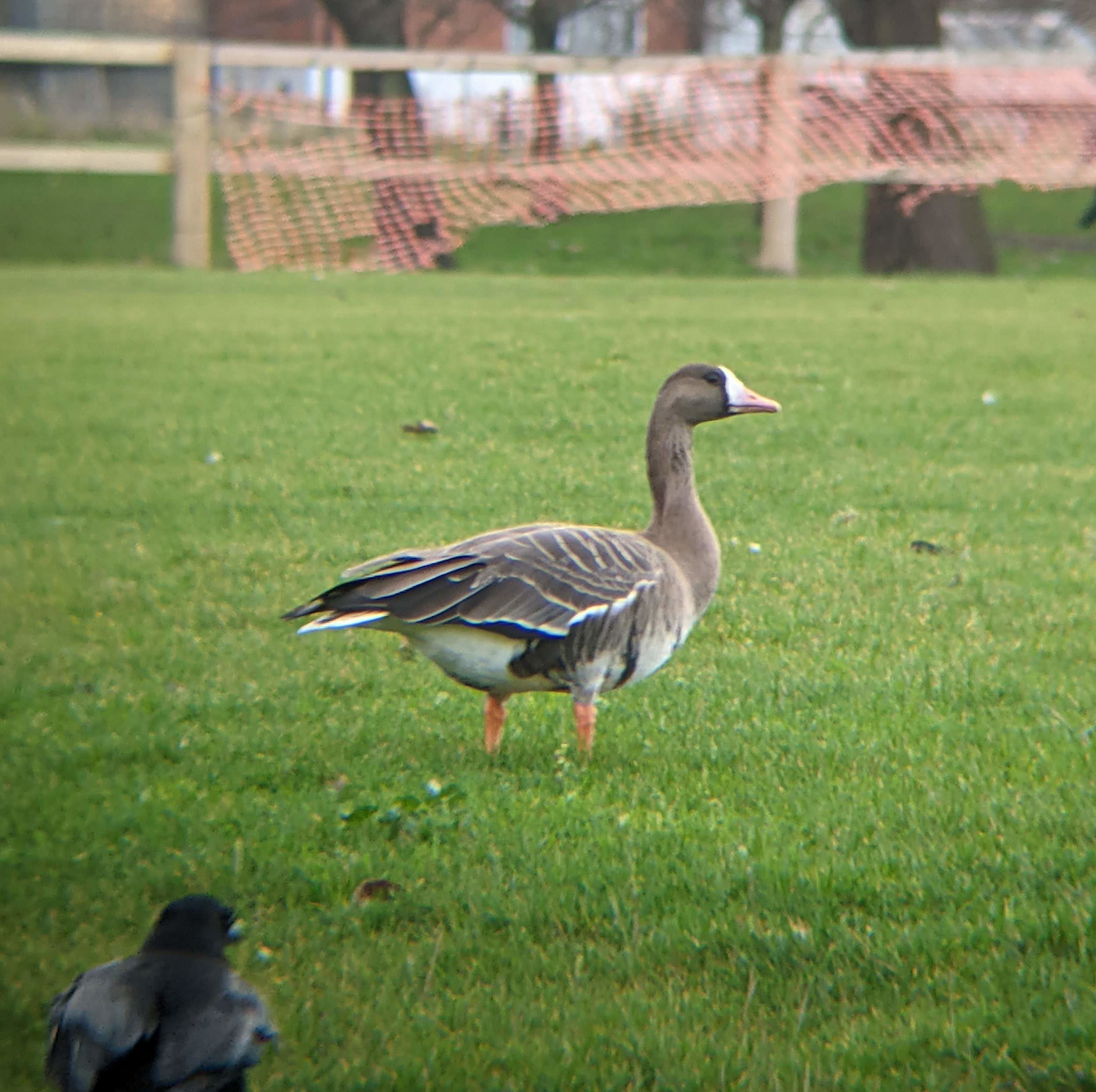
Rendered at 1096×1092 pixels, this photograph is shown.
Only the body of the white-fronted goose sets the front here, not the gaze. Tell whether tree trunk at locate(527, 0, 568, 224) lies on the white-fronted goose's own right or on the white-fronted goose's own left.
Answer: on the white-fronted goose's own left

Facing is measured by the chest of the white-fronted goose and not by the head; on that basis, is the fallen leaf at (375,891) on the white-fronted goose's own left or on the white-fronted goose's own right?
on the white-fronted goose's own right

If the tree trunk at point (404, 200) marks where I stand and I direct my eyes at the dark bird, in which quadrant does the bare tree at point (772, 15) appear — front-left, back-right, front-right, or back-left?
back-left

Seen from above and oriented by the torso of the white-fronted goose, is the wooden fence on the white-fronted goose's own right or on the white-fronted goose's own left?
on the white-fronted goose's own left

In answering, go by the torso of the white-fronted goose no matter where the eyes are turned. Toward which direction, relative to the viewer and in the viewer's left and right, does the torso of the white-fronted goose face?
facing to the right of the viewer

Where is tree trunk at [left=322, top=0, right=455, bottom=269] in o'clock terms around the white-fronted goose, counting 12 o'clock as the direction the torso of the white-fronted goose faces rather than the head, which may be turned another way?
The tree trunk is roughly at 9 o'clock from the white-fronted goose.

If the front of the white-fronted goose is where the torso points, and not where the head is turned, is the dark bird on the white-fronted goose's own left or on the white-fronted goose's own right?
on the white-fronted goose's own right

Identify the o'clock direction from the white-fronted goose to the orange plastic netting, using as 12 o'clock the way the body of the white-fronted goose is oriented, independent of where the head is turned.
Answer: The orange plastic netting is roughly at 9 o'clock from the white-fronted goose.
